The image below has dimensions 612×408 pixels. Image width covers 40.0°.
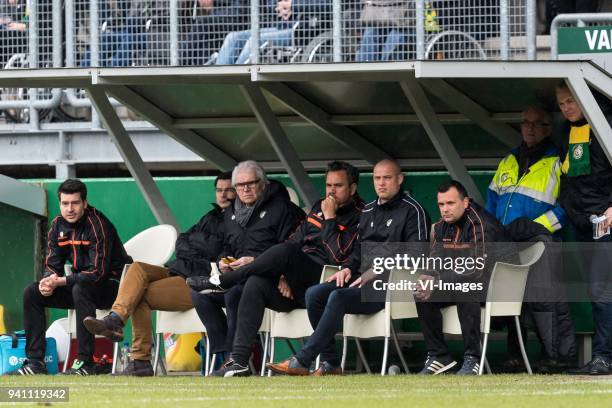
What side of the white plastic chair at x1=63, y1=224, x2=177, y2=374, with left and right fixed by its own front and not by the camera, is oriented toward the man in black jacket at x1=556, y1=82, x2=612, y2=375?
left

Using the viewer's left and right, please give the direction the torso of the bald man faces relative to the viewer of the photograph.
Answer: facing the viewer and to the left of the viewer

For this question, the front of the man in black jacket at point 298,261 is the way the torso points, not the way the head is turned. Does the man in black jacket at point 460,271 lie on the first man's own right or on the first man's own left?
on the first man's own left

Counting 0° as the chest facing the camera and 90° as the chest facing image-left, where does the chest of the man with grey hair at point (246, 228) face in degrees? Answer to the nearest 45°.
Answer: approximately 45°

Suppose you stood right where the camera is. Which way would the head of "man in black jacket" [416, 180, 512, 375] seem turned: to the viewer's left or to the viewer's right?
to the viewer's left

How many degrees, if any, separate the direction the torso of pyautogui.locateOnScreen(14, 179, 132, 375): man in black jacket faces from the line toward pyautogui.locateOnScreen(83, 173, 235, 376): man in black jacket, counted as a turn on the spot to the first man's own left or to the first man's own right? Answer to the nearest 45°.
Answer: approximately 90° to the first man's own left

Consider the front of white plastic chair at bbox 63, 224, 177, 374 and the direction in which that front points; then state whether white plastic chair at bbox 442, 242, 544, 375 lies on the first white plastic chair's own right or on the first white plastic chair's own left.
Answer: on the first white plastic chair's own left

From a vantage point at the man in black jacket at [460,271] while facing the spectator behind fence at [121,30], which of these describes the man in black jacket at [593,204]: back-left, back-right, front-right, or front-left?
back-right

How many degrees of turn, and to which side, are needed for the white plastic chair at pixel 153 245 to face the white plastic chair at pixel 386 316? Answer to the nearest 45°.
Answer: approximately 90° to its left

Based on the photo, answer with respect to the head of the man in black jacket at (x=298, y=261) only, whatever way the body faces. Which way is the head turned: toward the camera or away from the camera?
toward the camera
